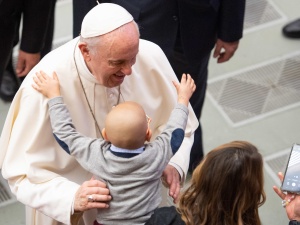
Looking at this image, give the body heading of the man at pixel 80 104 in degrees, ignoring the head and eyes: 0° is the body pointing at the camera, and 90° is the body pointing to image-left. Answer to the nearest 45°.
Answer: approximately 315°

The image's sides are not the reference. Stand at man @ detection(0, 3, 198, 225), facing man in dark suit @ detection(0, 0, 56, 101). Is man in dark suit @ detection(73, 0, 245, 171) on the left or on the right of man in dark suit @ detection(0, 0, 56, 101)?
right

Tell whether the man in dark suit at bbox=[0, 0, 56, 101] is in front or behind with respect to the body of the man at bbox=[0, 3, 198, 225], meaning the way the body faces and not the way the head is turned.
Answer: behind

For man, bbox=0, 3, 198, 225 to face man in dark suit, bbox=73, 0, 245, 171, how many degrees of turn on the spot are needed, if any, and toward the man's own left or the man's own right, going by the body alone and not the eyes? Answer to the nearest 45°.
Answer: approximately 90° to the man's own left
